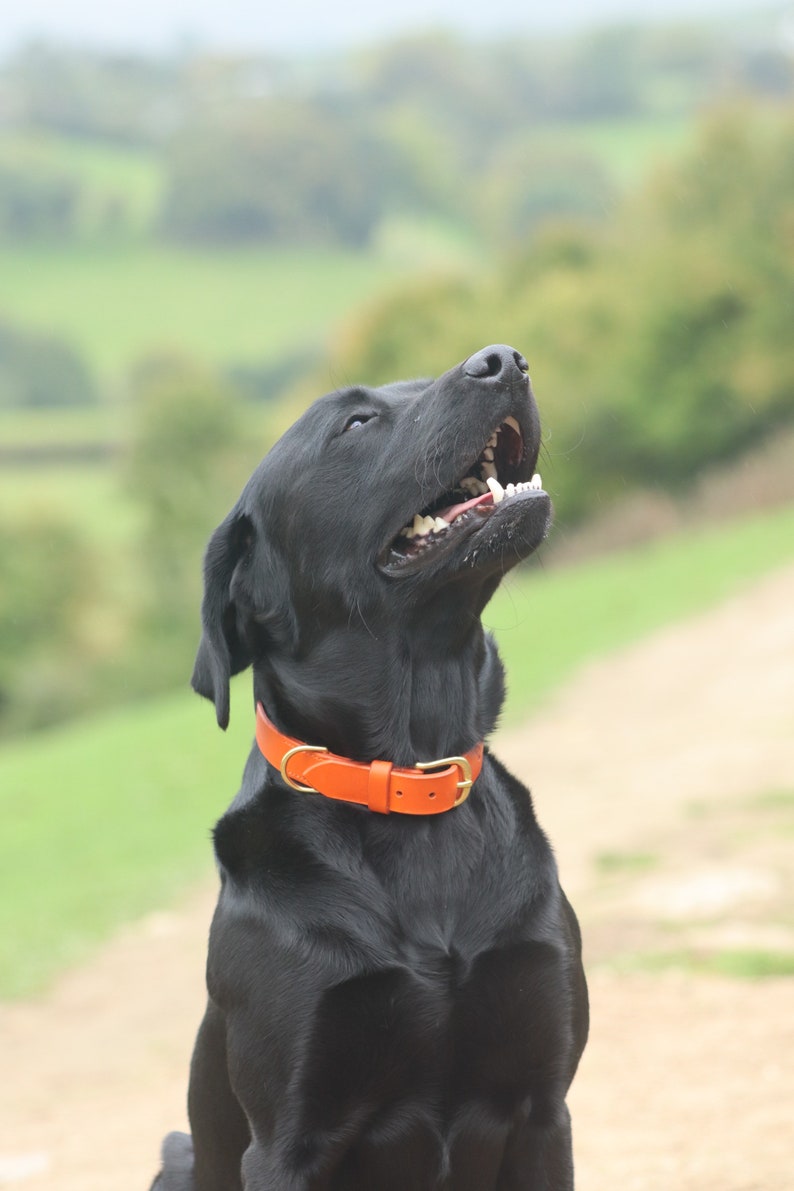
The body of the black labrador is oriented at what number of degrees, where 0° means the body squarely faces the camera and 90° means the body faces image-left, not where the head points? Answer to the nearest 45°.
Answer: approximately 315°
